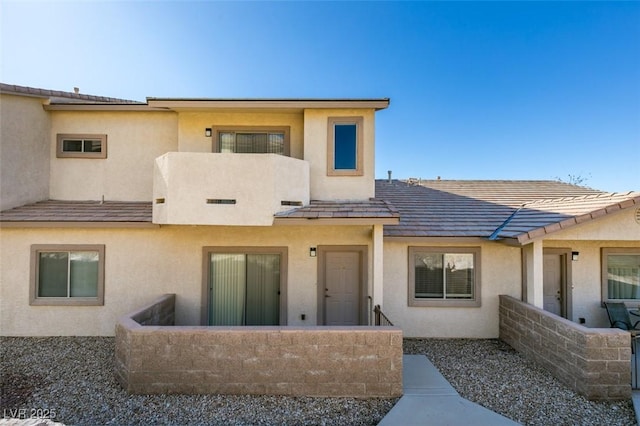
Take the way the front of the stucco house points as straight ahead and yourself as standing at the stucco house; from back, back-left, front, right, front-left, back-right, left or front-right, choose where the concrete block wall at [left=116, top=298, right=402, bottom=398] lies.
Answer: front

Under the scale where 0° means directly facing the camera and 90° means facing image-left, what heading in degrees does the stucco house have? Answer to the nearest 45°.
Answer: approximately 0°

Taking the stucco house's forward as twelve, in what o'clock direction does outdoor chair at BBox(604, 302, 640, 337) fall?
The outdoor chair is roughly at 9 o'clock from the stucco house.

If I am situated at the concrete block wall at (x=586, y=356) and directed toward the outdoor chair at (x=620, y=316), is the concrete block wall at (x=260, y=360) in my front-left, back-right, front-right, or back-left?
back-left

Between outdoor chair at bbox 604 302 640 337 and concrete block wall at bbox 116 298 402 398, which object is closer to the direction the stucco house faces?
the concrete block wall

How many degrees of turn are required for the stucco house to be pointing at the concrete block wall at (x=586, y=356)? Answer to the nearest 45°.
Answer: approximately 45° to its left
